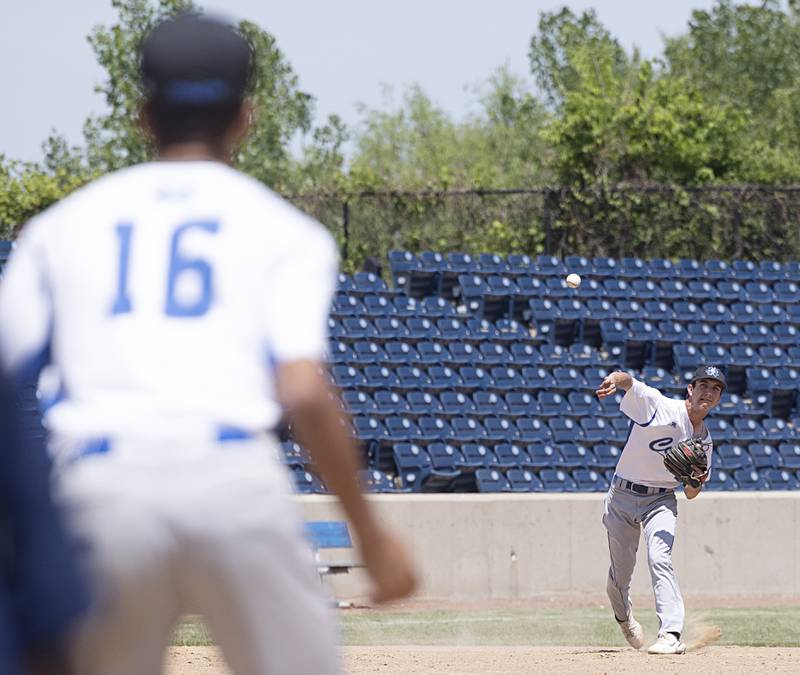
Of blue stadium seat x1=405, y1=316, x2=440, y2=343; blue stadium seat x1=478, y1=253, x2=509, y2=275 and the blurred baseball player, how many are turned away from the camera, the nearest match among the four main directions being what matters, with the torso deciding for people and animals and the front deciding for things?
1

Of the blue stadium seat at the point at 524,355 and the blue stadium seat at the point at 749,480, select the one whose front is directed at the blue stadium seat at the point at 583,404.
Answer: the blue stadium seat at the point at 524,355

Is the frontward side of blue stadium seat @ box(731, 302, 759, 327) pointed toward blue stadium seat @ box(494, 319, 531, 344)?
no

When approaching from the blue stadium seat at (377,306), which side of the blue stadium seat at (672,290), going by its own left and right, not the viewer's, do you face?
right

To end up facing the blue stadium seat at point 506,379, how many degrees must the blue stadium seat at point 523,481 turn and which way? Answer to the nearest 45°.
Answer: approximately 135° to its left

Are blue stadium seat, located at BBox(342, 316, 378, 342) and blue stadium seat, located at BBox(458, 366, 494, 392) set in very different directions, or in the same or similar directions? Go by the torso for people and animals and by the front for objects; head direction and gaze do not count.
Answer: same or similar directions

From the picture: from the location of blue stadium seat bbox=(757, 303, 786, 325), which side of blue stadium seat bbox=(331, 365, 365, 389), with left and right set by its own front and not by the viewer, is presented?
left

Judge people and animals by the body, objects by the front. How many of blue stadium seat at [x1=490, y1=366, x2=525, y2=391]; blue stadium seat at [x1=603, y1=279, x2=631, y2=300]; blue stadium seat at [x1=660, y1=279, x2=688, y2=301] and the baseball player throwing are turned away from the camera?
0

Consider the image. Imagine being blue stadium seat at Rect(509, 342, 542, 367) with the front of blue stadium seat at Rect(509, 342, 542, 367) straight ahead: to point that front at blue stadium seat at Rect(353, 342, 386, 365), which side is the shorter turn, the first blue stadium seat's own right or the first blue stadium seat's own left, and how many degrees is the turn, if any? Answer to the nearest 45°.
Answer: approximately 90° to the first blue stadium seat's own right

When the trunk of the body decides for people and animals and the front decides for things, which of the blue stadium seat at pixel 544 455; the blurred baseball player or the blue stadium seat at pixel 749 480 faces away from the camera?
the blurred baseball player

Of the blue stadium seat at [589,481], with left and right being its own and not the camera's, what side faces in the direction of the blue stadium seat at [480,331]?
back

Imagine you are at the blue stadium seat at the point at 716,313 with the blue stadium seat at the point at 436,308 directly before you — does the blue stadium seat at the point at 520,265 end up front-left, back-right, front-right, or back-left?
front-right

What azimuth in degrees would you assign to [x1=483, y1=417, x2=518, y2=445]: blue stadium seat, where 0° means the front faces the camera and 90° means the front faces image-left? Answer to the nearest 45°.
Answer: approximately 315°

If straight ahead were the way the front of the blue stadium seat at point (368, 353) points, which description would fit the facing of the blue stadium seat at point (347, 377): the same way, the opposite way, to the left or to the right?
the same way

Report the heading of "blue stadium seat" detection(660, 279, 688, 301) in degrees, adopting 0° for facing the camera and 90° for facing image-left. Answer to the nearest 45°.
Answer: approximately 315°

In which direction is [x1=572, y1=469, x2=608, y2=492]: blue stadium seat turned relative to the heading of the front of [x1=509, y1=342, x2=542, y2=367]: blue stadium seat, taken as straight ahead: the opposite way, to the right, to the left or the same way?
the same way

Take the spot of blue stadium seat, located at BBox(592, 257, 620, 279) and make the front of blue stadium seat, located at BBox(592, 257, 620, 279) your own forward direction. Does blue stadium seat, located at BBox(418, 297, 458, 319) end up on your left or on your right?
on your right

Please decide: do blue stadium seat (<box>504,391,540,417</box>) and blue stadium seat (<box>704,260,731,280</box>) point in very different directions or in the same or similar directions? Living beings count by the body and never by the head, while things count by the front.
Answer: same or similar directions

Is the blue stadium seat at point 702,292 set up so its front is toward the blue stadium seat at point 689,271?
no

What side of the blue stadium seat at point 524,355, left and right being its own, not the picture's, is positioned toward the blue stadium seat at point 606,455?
front

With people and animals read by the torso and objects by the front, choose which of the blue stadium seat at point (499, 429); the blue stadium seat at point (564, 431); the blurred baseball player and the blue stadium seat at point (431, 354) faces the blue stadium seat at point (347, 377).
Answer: the blurred baseball player
